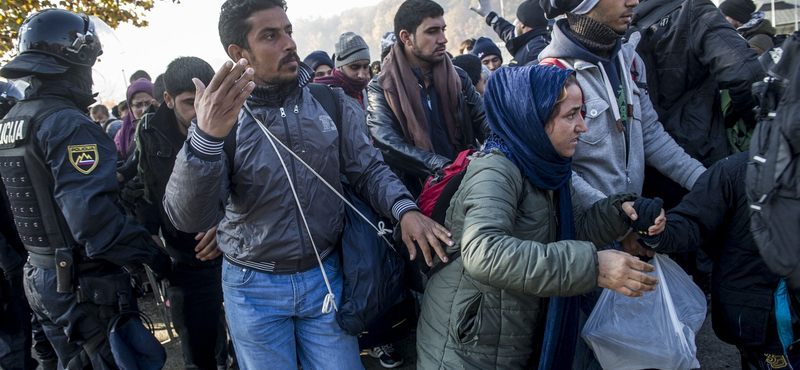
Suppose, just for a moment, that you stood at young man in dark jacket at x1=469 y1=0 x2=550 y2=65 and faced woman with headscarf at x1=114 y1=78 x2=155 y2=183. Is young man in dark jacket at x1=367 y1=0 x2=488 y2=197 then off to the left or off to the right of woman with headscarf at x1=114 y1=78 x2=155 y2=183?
left

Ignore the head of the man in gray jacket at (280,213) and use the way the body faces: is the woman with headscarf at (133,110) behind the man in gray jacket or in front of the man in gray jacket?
behind

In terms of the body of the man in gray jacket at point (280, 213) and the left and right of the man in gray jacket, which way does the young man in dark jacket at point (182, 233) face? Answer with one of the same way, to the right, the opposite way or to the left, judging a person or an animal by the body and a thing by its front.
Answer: the same way

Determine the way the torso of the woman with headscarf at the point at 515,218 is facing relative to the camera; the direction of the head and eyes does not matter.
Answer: to the viewer's right

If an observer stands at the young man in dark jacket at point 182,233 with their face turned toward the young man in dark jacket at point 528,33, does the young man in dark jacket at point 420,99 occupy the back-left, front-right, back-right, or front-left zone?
front-right

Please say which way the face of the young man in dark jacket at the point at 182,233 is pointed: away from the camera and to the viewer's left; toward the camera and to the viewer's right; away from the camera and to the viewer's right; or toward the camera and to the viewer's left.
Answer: toward the camera and to the viewer's right

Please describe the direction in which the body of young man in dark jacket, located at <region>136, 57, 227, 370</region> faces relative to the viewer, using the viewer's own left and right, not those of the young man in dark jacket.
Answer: facing the viewer and to the right of the viewer

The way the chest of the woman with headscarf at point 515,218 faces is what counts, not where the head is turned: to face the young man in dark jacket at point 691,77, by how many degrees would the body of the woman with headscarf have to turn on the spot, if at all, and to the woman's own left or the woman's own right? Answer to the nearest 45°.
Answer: approximately 45° to the woman's own left

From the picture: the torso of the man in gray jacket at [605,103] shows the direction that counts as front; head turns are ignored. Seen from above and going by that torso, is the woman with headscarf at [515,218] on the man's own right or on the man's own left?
on the man's own right

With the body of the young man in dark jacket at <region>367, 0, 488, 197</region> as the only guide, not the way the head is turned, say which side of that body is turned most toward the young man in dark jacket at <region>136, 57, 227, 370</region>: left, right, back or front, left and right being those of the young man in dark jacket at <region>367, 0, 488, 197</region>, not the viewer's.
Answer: right

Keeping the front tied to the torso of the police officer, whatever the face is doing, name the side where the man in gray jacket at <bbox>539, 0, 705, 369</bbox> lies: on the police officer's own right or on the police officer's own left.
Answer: on the police officer's own right

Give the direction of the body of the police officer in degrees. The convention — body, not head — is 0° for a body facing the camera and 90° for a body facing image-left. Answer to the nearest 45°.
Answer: approximately 225°
